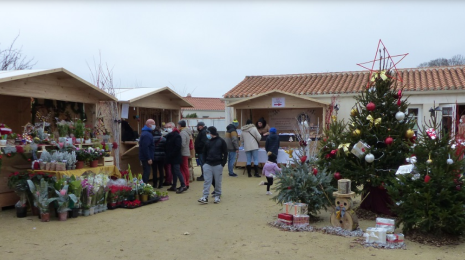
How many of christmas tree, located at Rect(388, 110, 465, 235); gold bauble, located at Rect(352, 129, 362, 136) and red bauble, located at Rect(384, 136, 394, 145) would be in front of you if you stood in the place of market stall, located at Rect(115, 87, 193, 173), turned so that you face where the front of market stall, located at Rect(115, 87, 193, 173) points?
3

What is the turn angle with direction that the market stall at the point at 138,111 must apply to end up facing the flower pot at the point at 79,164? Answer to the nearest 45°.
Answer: approximately 45° to its right

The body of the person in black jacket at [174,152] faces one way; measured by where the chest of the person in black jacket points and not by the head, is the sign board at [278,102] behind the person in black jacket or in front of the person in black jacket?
behind

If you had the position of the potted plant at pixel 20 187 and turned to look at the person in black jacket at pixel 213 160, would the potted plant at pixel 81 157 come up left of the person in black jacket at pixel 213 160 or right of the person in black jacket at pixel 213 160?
left

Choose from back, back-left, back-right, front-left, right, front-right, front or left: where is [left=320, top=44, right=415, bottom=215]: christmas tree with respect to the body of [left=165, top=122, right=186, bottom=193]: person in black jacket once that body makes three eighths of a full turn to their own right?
back-right

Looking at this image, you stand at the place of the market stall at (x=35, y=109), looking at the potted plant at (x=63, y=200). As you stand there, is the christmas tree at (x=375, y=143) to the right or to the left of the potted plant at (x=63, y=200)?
left

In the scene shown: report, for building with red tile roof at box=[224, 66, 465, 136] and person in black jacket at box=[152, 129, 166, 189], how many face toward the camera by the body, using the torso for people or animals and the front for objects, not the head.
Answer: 1

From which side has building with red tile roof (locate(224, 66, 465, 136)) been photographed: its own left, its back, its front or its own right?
front

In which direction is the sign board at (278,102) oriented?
toward the camera

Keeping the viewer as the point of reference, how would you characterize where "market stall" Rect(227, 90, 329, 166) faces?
facing the viewer

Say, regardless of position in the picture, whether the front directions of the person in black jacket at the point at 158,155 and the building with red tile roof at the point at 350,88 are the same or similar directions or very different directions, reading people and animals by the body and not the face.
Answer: very different directions

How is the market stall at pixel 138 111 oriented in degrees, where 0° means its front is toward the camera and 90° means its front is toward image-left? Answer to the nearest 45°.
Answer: approximately 315°

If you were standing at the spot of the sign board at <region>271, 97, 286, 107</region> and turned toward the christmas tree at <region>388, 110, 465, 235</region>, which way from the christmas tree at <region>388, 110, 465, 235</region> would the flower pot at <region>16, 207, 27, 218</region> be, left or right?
right

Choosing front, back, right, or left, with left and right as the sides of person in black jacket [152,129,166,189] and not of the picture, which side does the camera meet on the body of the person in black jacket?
back

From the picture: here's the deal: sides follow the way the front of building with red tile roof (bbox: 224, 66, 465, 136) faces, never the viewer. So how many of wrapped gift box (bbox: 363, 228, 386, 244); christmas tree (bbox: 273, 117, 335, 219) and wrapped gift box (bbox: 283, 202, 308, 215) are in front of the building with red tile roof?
3
